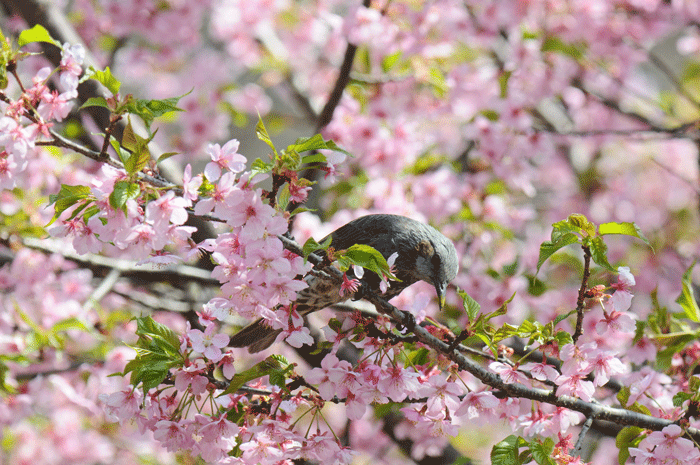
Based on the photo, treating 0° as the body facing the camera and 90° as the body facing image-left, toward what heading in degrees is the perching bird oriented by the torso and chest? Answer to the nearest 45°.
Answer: approximately 270°

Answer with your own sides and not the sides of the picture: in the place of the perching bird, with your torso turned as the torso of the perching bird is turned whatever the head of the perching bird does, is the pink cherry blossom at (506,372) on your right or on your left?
on your right
